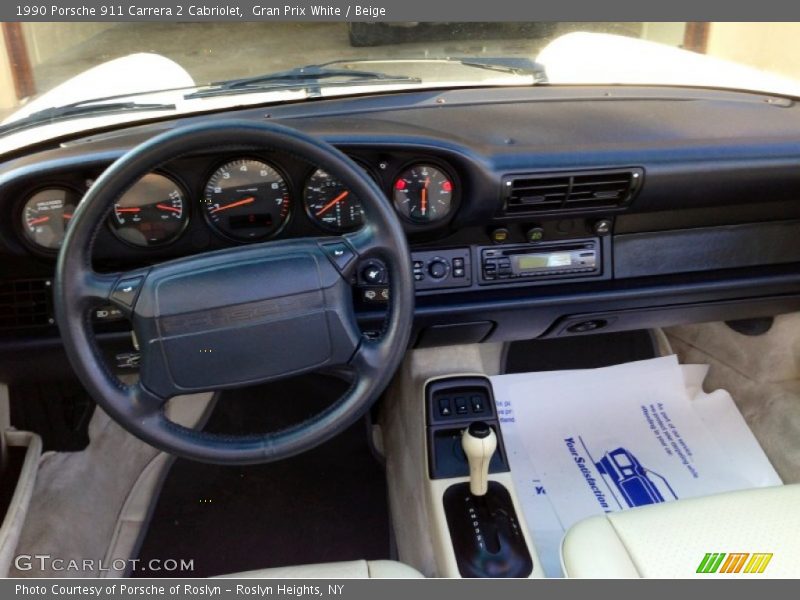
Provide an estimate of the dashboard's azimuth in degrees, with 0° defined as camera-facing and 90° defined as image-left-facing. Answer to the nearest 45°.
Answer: approximately 0°
